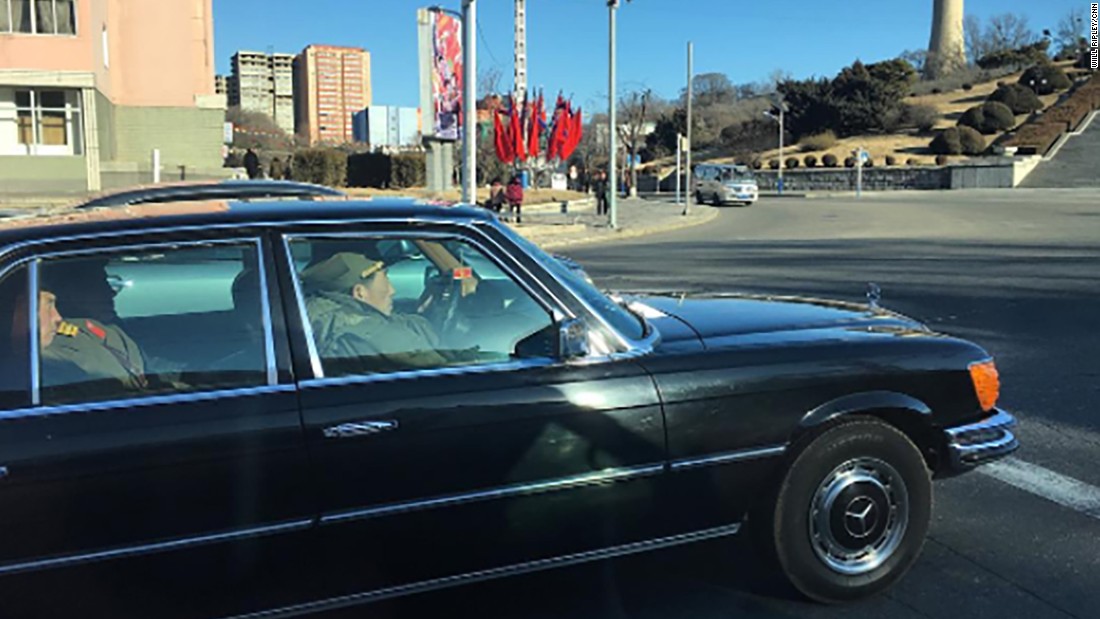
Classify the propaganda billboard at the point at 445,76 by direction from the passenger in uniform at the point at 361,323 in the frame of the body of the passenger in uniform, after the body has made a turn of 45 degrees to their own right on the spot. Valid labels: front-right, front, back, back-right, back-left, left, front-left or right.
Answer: back-left

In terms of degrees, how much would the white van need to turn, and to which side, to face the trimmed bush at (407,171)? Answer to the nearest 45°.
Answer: approximately 90° to its right

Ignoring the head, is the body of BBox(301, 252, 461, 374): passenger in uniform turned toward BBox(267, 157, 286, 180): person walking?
no

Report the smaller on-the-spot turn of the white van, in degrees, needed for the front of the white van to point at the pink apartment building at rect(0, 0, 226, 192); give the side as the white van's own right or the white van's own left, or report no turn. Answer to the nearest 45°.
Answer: approximately 90° to the white van's own right

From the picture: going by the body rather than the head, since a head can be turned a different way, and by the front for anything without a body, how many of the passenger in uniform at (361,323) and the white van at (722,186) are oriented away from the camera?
0

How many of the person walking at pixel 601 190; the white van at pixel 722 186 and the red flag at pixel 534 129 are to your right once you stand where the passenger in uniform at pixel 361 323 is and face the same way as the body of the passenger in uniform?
0

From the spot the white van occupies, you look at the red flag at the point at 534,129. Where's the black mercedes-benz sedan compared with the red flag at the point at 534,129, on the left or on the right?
left

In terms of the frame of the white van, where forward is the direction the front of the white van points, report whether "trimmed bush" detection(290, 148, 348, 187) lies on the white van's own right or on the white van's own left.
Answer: on the white van's own right

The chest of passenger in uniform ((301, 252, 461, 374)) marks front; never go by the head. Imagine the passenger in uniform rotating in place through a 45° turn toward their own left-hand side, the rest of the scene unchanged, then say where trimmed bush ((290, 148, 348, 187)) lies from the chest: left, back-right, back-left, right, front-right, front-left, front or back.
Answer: front-left

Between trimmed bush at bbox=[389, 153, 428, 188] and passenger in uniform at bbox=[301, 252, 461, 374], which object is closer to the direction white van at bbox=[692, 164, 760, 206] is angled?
the passenger in uniform

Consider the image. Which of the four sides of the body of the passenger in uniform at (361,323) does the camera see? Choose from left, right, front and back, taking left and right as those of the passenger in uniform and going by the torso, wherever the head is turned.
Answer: right

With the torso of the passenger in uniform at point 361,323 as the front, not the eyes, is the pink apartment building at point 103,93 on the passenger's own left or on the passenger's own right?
on the passenger's own left

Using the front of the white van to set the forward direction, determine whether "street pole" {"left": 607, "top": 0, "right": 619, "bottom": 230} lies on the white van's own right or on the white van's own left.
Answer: on the white van's own right

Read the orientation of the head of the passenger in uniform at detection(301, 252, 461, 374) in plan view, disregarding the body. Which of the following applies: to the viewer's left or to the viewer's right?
to the viewer's right

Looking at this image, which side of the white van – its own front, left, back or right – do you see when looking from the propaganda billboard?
right
